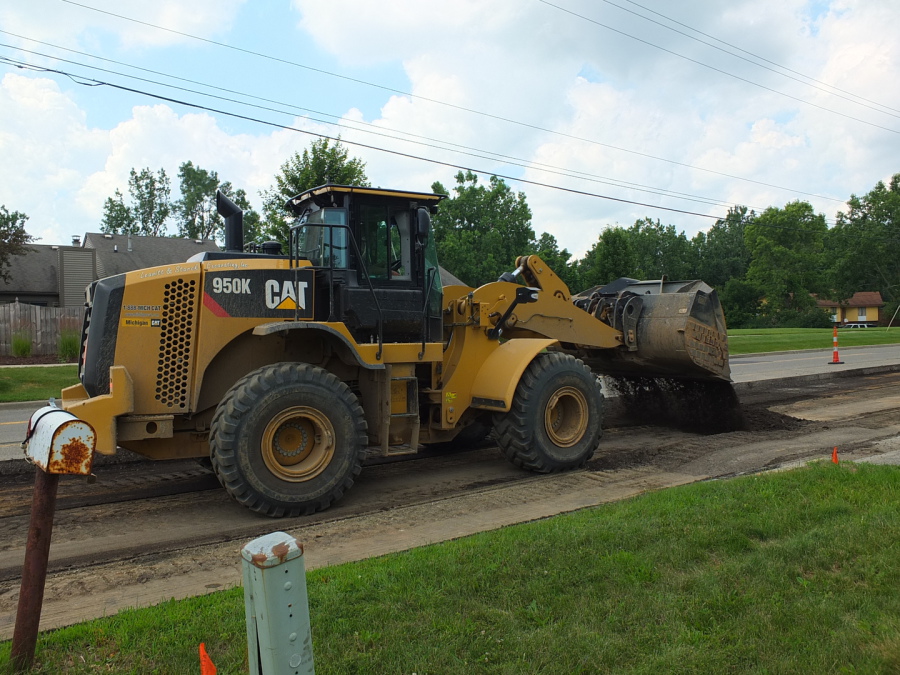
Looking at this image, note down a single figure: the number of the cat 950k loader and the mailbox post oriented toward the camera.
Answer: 0

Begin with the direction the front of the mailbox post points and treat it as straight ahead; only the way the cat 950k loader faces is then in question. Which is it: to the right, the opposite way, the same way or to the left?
to the right

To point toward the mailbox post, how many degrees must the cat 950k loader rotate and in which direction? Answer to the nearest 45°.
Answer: approximately 135° to its right

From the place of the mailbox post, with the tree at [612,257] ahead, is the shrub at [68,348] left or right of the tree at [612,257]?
left

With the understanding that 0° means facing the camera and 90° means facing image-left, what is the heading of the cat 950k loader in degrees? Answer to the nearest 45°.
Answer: approximately 225°

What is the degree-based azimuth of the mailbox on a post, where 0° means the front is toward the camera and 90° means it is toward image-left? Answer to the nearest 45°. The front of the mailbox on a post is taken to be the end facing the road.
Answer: approximately 135°

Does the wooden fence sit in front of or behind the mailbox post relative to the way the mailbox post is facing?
in front

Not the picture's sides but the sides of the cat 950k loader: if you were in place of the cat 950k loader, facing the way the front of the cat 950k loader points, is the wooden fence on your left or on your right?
on your left
